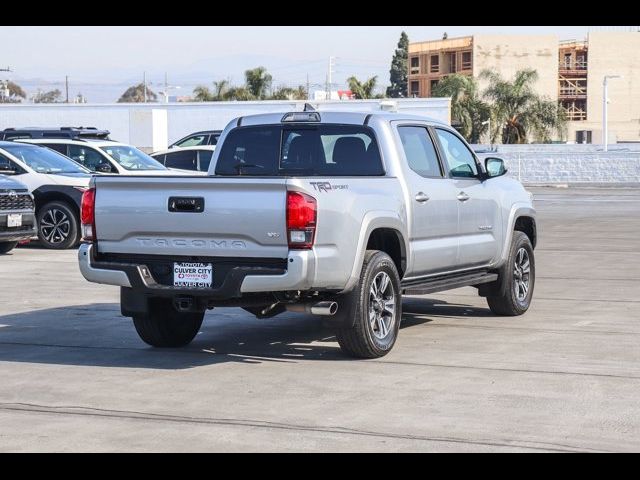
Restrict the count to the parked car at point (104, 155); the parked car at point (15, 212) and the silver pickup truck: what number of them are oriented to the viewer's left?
0

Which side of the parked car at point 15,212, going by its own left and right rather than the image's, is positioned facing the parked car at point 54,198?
left

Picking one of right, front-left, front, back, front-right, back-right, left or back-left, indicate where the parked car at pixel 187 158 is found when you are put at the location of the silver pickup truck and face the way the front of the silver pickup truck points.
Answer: front-left

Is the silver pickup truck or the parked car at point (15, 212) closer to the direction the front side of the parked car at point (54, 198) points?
the silver pickup truck

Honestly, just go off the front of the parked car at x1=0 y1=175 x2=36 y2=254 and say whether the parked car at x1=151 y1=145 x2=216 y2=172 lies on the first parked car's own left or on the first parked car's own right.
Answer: on the first parked car's own left

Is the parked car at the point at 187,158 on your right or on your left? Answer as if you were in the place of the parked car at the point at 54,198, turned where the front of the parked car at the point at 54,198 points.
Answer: on your left
